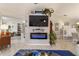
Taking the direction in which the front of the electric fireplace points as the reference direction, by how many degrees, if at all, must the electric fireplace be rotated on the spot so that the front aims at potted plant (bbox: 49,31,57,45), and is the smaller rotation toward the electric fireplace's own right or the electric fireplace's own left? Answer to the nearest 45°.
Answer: approximately 45° to the electric fireplace's own left

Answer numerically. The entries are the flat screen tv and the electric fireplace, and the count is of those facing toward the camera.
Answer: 2

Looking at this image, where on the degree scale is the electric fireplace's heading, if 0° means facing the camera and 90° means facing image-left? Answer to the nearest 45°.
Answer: approximately 0°

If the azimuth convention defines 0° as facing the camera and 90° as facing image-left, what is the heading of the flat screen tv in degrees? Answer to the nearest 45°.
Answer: approximately 0°
